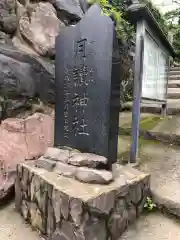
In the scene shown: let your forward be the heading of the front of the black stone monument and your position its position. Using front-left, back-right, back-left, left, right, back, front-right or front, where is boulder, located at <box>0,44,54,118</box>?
right

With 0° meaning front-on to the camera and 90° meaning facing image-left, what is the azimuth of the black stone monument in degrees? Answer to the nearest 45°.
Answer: approximately 45°

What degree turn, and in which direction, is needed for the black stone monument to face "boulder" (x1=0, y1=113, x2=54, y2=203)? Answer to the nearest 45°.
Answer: approximately 90° to its right

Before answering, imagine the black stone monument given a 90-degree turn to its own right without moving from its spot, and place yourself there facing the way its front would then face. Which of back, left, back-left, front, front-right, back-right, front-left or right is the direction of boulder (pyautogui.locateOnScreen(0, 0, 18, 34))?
front

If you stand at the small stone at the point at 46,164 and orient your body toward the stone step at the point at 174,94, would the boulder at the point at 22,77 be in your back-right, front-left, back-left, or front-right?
front-left

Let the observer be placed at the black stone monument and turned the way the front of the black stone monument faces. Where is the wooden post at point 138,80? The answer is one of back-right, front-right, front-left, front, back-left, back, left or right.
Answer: back

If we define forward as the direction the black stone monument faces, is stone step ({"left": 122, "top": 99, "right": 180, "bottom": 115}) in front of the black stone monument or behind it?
behind

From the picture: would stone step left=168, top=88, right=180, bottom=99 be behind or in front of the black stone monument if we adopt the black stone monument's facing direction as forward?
behind

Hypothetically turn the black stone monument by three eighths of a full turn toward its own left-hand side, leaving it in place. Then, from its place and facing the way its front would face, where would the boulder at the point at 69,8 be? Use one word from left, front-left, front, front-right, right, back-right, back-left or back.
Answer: left
